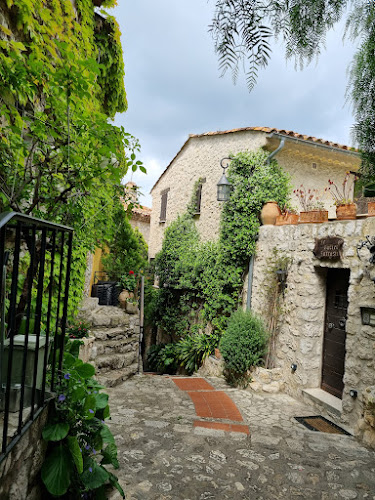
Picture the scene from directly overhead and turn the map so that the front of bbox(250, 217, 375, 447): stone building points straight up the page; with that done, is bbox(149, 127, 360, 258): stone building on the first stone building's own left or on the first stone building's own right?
on the first stone building's own right

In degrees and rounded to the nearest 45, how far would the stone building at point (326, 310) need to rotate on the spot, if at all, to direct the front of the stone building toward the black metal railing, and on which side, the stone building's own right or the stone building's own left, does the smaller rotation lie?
approximately 45° to the stone building's own left

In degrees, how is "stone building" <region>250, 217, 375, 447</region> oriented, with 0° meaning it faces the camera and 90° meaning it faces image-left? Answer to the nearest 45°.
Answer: approximately 45°

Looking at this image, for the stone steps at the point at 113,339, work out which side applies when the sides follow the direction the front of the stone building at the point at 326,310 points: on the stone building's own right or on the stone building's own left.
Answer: on the stone building's own right

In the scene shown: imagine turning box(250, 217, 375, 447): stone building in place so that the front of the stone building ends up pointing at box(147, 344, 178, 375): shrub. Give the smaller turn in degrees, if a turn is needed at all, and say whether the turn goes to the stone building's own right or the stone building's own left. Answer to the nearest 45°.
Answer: approximately 90° to the stone building's own right

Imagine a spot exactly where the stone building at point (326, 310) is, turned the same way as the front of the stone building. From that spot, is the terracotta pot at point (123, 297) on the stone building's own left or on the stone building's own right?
on the stone building's own right

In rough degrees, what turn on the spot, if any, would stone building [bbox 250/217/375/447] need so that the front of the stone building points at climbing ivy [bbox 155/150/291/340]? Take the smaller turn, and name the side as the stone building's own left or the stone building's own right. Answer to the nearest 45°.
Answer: approximately 90° to the stone building's own right
